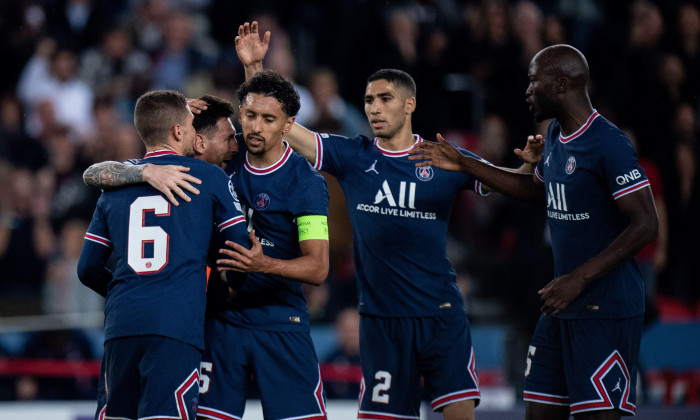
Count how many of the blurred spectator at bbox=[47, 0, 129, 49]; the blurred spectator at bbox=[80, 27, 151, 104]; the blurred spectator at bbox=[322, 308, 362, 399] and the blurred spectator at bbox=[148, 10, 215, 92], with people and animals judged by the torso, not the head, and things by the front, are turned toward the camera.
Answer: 4

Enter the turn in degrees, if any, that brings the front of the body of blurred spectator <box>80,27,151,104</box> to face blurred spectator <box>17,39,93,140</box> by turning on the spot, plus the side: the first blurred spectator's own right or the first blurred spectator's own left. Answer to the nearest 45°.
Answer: approximately 90° to the first blurred spectator's own right

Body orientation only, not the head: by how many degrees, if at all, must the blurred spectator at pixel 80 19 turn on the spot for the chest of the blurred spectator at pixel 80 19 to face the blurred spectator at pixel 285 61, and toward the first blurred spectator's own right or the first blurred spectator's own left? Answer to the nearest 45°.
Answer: approximately 45° to the first blurred spectator's own left

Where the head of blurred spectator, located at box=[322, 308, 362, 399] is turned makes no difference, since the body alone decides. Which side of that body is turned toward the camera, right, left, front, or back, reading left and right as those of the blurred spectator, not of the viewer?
front

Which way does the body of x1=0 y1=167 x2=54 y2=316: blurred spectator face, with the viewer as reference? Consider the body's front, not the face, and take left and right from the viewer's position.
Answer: facing the viewer
